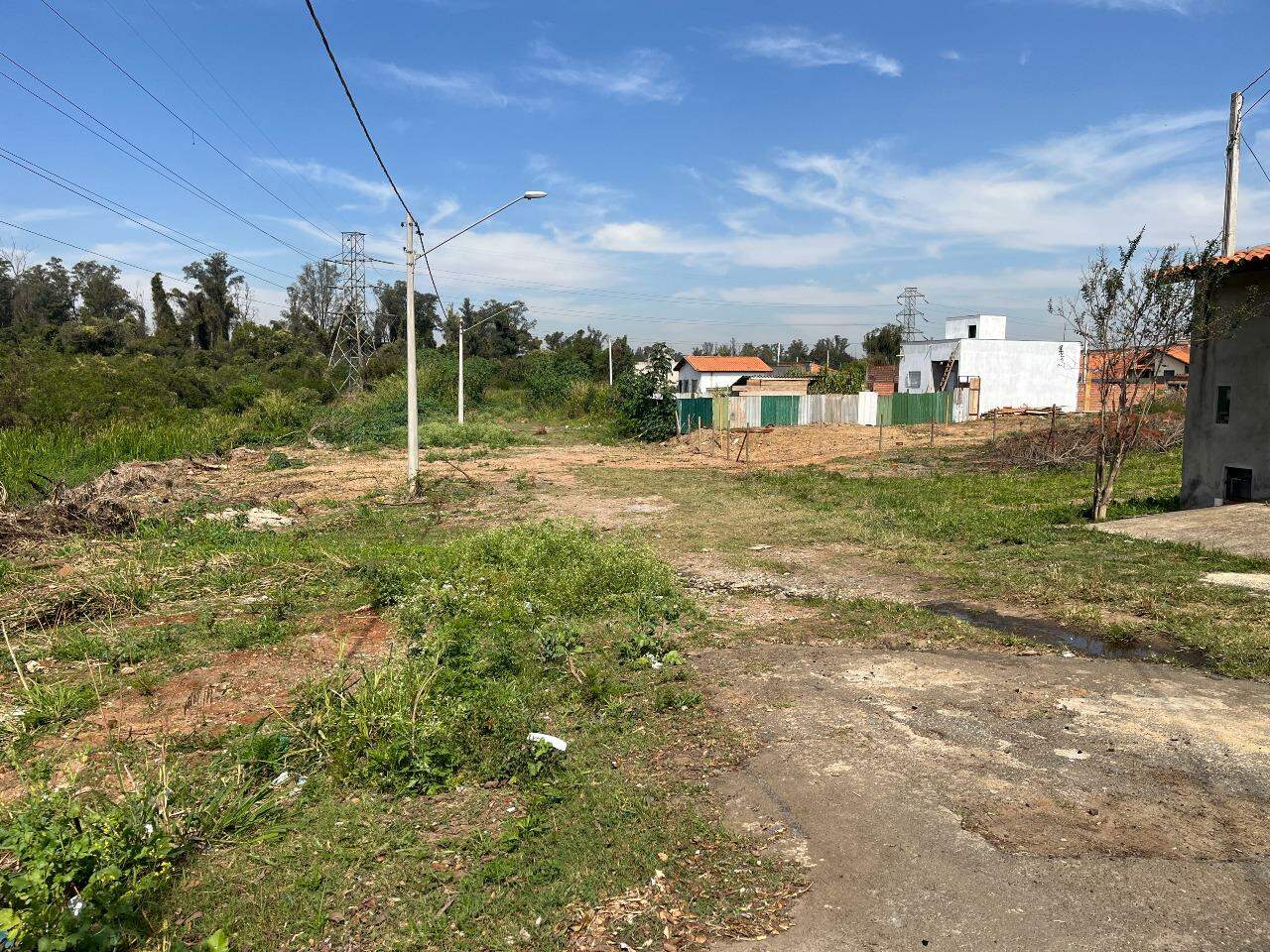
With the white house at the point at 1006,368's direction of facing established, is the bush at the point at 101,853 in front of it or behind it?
in front

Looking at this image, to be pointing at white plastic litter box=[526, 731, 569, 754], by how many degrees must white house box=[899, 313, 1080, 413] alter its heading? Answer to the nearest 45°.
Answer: approximately 45° to its left

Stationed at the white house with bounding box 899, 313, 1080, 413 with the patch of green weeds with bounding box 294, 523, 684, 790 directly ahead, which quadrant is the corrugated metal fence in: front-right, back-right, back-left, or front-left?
front-right

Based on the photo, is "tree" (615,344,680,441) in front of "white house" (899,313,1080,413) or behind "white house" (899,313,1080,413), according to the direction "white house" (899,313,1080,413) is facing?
in front

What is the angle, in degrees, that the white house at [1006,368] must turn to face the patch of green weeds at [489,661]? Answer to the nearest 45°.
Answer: approximately 45° to its left

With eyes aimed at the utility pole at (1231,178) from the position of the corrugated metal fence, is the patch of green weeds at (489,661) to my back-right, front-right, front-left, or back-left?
front-right

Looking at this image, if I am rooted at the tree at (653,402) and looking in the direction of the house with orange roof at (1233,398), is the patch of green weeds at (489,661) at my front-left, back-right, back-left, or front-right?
front-right

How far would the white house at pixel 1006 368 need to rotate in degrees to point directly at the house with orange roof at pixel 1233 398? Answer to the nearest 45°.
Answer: approximately 45° to its left

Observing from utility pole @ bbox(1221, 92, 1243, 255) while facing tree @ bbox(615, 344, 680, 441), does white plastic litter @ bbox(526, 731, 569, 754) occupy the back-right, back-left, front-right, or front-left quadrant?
back-left

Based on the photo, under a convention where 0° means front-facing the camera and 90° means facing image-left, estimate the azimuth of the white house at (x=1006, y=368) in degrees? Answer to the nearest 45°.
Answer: approximately 45°

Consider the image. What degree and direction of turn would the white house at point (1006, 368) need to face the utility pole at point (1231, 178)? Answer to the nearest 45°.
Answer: approximately 45° to its left
